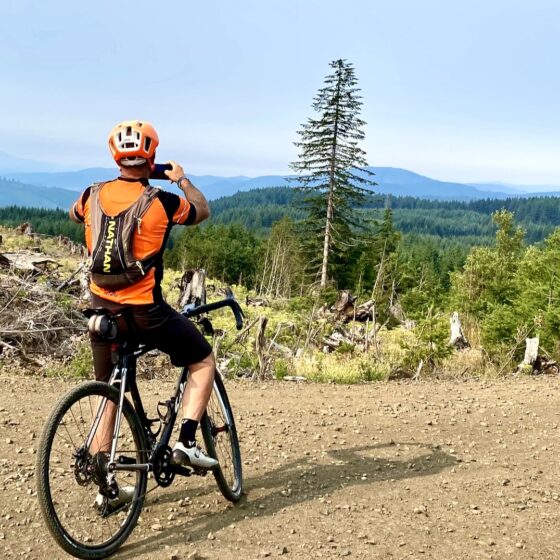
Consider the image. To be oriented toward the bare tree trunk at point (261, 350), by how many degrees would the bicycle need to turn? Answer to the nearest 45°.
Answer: approximately 45° to its left

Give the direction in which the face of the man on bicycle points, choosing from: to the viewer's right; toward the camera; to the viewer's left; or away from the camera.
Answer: away from the camera

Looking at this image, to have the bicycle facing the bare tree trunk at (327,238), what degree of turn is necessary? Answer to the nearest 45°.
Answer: approximately 45° to its left

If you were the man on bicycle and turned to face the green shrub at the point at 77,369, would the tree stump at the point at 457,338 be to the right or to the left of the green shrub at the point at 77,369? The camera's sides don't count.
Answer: right

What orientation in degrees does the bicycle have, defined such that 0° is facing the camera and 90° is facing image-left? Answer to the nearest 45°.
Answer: approximately 225°
